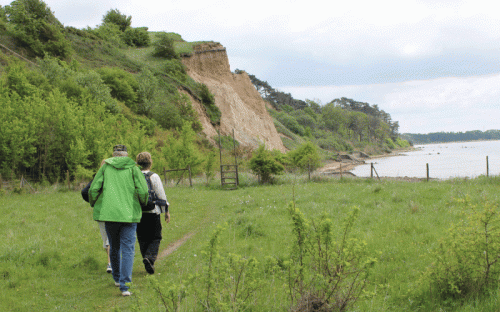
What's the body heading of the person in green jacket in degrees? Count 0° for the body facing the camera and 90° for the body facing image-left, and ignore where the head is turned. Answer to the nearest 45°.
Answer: approximately 180°

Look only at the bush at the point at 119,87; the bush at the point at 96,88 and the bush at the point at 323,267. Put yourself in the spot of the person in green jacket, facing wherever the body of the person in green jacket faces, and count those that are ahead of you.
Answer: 2

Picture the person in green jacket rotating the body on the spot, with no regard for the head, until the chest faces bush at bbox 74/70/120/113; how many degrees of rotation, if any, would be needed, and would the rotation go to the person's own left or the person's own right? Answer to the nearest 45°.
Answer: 0° — they already face it

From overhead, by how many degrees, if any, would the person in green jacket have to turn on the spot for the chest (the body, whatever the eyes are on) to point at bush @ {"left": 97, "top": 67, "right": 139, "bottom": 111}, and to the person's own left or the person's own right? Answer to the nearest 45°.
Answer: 0° — they already face it

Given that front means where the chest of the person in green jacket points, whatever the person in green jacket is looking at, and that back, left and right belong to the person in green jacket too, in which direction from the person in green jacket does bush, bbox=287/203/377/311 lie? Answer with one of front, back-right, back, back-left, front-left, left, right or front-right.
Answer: back-right

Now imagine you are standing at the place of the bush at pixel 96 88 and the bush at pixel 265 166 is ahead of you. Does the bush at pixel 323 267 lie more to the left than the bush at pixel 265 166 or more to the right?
right
